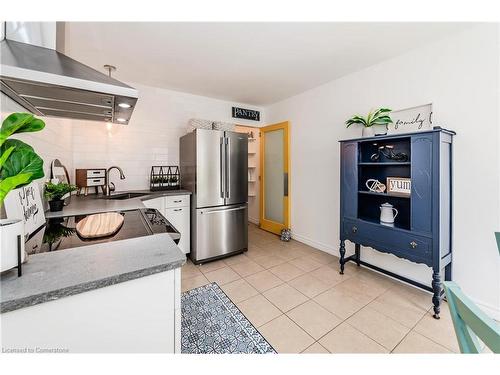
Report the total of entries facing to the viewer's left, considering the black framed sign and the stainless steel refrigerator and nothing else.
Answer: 0

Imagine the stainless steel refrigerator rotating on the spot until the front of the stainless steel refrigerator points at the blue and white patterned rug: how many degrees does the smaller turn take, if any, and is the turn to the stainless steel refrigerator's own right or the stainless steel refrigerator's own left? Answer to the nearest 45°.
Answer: approximately 45° to the stainless steel refrigerator's own right

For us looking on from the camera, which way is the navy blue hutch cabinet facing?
facing the viewer and to the left of the viewer

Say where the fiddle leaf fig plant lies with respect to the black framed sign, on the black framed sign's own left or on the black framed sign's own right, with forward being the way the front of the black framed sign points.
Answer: on the black framed sign's own right

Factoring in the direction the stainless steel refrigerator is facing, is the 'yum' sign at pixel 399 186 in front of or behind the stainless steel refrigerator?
in front

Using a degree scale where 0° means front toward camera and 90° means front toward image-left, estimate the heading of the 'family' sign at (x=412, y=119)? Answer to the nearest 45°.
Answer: approximately 45°

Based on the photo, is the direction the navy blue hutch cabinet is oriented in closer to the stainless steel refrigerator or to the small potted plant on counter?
the small potted plant on counter

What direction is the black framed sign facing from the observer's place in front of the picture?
facing the viewer and to the right of the viewer

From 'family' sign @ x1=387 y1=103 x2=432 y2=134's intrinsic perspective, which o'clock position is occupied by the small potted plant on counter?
The small potted plant on counter is roughly at 12 o'clock from the 'family' sign.

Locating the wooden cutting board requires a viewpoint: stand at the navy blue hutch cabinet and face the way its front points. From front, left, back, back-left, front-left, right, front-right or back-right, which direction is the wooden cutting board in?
front

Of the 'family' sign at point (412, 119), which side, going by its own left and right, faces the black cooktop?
front
